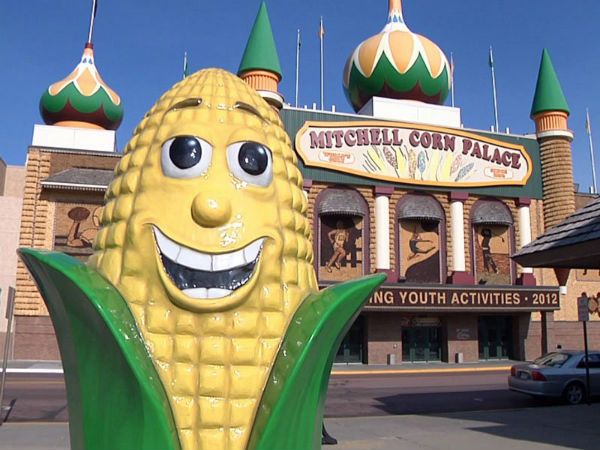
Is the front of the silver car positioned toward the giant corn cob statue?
no

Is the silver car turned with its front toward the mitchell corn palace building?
no
